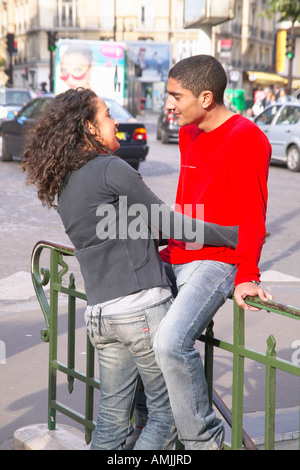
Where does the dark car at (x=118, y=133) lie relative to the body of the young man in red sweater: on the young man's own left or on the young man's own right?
on the young man's own right

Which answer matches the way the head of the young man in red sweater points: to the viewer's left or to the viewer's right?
to the viewer's left

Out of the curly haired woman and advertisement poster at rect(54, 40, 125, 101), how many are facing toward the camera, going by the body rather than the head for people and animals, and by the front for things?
1

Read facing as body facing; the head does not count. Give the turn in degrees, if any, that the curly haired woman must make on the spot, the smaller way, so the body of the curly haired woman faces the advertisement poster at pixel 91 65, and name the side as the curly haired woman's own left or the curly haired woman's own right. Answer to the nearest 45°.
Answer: approximately 45° to the curly haired woman's own left

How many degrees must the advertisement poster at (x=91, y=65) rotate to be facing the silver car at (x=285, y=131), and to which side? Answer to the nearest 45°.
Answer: approximately 45° to its left

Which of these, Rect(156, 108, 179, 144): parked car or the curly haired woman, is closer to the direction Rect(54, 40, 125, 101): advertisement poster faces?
the curly haired woman

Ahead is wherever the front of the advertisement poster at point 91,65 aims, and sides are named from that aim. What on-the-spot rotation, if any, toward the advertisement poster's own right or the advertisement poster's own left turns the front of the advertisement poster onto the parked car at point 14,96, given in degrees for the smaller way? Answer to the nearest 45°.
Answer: approximately 45° to the advertisement poster's own right

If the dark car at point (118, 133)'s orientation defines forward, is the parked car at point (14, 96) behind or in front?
in front

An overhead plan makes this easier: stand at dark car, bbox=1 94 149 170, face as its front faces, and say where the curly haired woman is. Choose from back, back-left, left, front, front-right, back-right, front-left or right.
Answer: back-left

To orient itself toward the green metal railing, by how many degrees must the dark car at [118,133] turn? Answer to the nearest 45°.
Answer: approximately 135° to its left

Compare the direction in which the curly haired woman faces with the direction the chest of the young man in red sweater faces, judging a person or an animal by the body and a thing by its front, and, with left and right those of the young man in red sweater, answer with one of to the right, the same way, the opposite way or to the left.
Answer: the opposite way

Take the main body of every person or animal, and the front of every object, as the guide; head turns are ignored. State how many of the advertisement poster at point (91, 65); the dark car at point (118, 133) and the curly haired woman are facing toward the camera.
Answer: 1

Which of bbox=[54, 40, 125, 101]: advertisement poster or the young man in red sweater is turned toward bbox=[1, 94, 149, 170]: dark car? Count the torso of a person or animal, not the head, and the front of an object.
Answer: the advertisement poster

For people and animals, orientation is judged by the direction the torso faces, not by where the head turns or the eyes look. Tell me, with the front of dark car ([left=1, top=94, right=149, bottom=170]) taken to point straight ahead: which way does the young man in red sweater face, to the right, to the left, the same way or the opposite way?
to the left

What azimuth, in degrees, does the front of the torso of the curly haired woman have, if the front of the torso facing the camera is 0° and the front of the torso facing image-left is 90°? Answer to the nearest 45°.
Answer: approximately 225°

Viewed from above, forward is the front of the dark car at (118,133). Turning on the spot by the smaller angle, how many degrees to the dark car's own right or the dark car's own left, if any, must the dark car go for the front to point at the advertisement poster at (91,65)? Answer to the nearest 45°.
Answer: approximately 45° to the dark car's own right

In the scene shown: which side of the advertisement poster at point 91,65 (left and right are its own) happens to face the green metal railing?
front

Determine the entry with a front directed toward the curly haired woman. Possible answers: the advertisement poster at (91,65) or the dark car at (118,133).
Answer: the advertisement poster
